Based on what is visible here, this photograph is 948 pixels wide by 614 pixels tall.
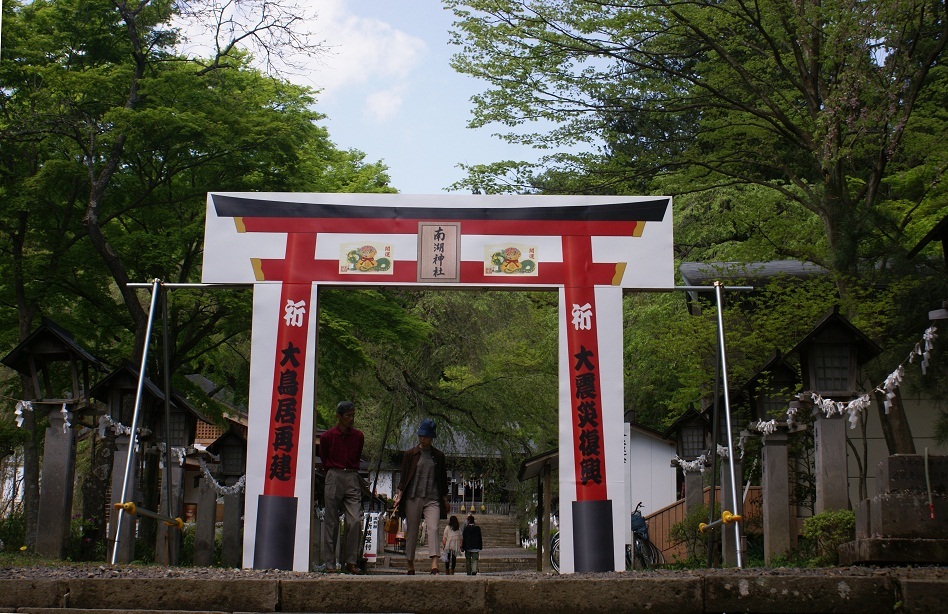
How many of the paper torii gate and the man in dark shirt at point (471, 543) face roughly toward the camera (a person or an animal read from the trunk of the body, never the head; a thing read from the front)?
1

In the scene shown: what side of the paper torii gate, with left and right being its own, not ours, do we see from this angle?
front

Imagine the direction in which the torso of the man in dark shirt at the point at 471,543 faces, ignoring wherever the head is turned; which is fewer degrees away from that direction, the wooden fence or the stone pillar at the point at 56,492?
the wooden fence

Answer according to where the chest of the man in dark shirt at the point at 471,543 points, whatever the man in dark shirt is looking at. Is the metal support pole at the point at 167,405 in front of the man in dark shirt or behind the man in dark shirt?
behind

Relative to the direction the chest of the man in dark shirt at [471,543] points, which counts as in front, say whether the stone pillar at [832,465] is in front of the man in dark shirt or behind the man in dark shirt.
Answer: behind

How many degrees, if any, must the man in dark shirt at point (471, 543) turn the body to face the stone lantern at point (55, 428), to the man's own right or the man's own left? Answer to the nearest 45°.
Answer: approximately 135° to the man's own left

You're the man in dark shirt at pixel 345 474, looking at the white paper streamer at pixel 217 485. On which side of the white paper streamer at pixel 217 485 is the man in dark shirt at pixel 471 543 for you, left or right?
right

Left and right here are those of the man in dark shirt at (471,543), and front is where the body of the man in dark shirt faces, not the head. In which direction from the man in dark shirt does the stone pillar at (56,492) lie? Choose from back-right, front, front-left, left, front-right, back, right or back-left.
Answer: back-left

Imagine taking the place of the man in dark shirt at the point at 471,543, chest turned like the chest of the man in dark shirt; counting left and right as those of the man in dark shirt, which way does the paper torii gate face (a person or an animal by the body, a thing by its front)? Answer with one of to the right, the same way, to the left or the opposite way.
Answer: the opposite way

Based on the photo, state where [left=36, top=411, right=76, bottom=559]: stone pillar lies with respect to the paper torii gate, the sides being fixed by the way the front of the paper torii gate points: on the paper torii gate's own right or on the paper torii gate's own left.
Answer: on the paper torii gate's own right

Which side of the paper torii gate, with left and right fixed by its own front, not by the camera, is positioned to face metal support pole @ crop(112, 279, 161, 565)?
right

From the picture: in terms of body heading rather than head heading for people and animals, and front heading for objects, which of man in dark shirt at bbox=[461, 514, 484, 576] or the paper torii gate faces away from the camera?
the man in dark shirt

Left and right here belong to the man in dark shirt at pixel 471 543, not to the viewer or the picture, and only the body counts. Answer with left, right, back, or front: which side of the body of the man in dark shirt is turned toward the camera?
back

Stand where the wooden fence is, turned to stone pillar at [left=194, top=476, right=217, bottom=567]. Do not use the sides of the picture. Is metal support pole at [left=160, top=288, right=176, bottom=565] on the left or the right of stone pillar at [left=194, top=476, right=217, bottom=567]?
left
